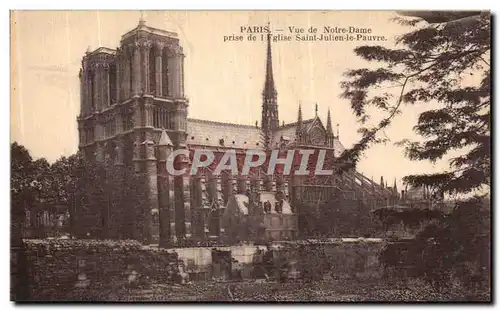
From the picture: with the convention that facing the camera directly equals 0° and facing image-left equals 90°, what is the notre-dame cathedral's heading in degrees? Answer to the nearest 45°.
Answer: approximately 45°

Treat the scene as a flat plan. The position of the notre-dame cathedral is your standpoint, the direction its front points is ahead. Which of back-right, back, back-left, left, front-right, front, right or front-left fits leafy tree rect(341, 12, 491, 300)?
back-left
